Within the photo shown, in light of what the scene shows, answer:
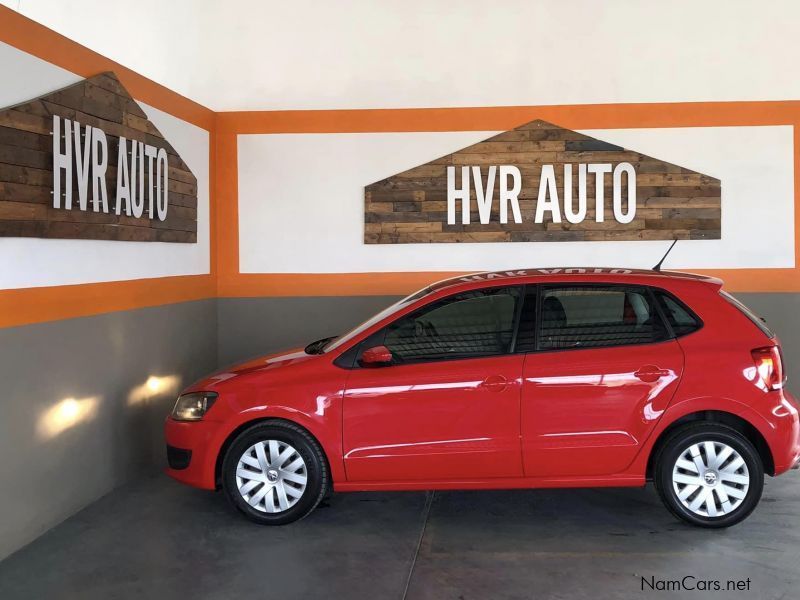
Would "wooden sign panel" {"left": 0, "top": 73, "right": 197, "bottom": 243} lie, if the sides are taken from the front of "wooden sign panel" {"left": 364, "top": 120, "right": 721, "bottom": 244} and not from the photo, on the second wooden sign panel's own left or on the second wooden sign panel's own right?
on the second wooden sign panel's own right

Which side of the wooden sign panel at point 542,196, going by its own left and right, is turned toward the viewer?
front

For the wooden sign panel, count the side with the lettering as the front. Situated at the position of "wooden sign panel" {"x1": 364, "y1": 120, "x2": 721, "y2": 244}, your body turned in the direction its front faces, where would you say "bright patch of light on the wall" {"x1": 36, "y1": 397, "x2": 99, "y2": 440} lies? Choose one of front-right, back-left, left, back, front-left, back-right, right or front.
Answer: front-right

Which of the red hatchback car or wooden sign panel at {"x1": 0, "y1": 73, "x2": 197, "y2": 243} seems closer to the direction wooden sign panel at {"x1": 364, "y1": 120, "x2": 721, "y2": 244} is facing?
the red hatchback car

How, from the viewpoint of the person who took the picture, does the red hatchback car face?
facing to the left of the viewer

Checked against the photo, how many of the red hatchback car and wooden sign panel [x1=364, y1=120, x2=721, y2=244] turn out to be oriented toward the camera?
1

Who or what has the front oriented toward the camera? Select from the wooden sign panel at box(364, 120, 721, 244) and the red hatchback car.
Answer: the wooden sign panel

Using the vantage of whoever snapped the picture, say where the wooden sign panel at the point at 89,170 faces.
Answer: facing the viewer and to the right of the viewer

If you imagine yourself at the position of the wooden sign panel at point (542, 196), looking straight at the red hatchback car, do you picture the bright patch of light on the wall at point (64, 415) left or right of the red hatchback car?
right

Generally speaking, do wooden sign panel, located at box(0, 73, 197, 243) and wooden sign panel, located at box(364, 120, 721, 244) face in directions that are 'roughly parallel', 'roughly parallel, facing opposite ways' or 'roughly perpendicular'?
roughly perpendicular

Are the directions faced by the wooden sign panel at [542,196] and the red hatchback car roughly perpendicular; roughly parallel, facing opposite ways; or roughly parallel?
roughly perpendicular

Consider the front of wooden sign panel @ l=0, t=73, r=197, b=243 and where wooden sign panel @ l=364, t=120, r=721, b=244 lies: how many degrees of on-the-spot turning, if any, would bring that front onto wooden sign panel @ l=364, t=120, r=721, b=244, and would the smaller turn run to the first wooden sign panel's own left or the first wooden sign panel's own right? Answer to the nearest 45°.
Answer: approximately 45° to the first wooden sign panel's own left

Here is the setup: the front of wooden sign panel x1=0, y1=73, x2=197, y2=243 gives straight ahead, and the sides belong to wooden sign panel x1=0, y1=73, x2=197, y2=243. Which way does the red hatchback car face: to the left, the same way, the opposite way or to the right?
the opposite way

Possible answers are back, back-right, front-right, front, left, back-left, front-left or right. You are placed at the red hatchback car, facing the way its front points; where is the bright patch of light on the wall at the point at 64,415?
front

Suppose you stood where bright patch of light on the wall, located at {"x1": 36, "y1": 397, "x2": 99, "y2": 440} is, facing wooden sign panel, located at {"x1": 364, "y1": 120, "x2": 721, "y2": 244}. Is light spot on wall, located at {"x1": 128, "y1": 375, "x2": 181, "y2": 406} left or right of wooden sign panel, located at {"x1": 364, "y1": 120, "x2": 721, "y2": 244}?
left
